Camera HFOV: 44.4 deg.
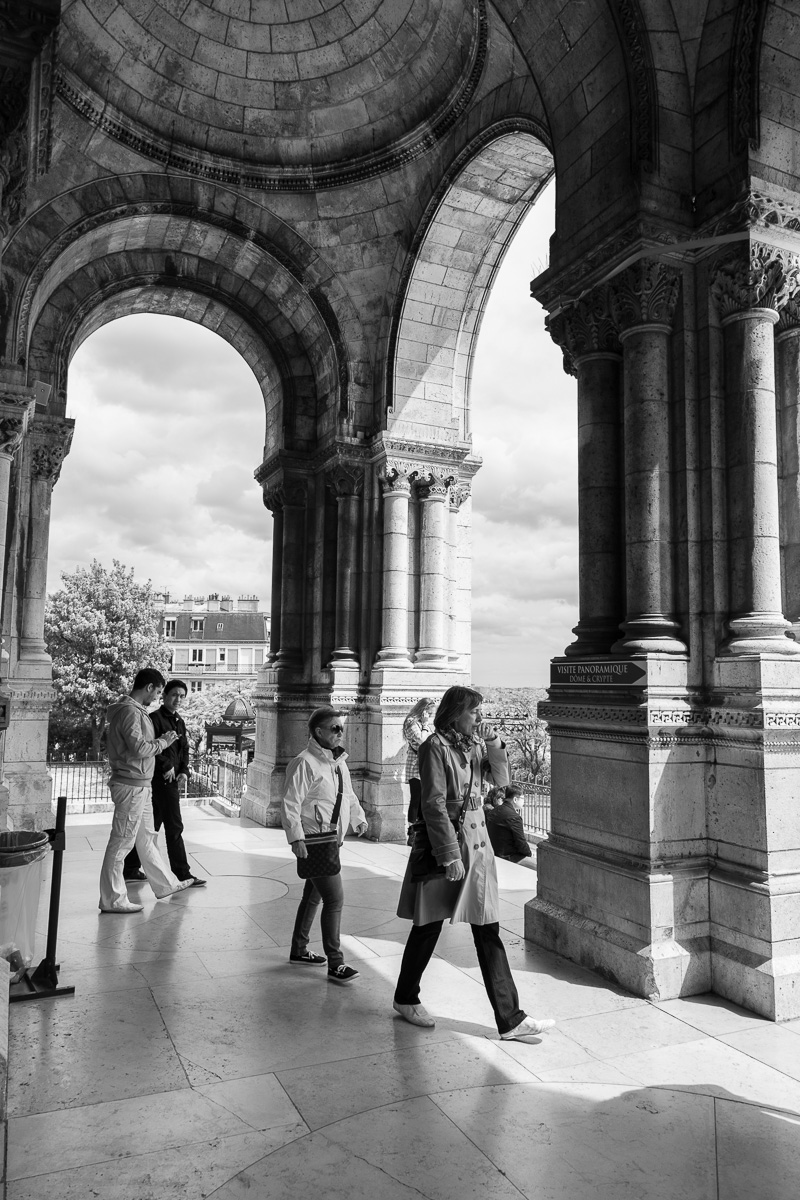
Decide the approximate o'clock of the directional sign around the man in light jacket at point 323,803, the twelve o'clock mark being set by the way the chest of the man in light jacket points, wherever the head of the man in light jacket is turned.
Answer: The directional sign is roughly at 10 o'clock from the man in light jacket.

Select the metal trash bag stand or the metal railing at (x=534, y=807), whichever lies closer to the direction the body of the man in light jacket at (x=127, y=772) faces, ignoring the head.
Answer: the metal railing

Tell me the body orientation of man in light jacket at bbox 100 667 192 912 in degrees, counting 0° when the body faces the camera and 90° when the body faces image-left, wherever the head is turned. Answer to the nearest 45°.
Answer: approximately 270°

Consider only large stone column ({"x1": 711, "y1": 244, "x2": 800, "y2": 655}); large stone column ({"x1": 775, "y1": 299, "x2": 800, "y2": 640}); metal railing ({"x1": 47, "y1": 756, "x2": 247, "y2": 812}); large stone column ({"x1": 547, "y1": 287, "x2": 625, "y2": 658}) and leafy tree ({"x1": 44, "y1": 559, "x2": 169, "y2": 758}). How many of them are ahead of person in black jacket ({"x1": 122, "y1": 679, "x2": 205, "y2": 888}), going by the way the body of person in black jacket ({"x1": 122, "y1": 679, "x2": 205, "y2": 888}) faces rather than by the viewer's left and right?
3

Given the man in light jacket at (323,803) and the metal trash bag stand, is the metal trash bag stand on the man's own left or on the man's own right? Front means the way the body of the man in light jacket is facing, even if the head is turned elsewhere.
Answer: on the man's own right

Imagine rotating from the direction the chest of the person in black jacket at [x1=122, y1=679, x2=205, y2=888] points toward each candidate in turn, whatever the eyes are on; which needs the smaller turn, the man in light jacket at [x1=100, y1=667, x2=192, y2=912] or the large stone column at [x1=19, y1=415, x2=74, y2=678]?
the man in light jacket

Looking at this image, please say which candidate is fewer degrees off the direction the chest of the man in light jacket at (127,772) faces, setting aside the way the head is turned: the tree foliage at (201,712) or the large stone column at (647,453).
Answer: the large stone column

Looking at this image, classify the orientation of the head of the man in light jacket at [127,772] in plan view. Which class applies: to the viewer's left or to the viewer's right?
to the viewer's right

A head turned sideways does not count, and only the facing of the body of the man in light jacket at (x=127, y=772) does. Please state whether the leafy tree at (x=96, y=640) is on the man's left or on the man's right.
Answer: on the man's left

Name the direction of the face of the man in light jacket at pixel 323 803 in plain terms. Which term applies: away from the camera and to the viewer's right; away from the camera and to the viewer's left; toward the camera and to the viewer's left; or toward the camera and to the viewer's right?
toward the camera and to the viewer's right

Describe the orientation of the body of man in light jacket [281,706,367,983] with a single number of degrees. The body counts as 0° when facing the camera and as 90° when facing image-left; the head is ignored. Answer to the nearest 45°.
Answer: approximately 315°
